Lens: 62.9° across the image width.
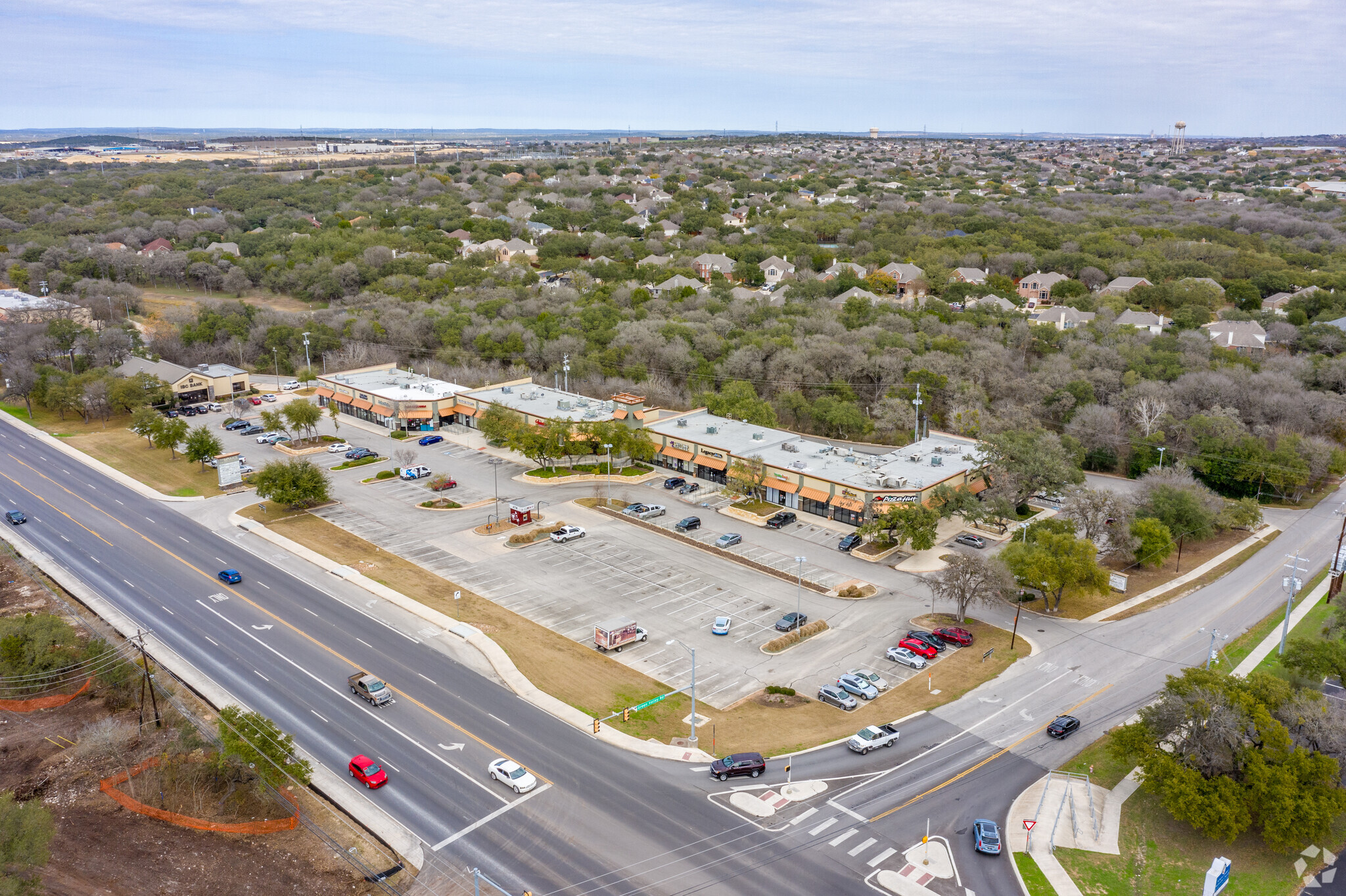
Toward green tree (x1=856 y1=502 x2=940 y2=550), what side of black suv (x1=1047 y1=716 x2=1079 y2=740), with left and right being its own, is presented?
left

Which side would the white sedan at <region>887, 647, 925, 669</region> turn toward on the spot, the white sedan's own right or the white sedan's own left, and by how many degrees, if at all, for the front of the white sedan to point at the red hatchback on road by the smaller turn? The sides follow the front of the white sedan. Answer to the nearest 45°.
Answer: approximately 90° to the white sedan's own right

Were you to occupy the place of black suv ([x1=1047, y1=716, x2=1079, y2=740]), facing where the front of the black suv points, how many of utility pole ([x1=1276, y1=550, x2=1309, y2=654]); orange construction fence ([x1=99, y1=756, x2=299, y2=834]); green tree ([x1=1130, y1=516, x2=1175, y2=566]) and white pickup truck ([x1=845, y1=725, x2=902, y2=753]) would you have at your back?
2

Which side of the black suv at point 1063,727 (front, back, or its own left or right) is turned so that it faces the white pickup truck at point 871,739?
back

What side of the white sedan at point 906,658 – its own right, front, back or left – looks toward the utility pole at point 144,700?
right

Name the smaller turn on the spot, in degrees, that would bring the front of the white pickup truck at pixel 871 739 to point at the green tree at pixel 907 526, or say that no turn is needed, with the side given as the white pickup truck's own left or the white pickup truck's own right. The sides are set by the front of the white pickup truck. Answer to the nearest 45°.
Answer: approximately 135° to the white pickup truck's own right

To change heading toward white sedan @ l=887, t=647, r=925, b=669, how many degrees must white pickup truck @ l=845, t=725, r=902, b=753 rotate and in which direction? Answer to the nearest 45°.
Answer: approximately 135° to its right

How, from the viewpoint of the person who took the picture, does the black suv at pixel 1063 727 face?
facing away from the viewer and to the right of the viewer

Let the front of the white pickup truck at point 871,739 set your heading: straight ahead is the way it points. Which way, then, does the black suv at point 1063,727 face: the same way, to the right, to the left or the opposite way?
the opposite way

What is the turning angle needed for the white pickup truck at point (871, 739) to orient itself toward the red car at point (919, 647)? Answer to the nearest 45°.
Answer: approximately 135° to its right

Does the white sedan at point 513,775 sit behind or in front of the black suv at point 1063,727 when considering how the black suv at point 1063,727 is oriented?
behind

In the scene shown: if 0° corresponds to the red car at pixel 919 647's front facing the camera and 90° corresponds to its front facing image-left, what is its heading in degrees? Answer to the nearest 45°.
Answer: approximately 315°

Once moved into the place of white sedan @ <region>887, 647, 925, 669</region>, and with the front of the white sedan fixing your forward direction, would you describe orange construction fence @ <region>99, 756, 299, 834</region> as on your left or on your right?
on your right

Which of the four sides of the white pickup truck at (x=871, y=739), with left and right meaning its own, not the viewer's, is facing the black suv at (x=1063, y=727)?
back

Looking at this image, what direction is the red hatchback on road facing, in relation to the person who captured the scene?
facing the viewer and to the right of the viewer
